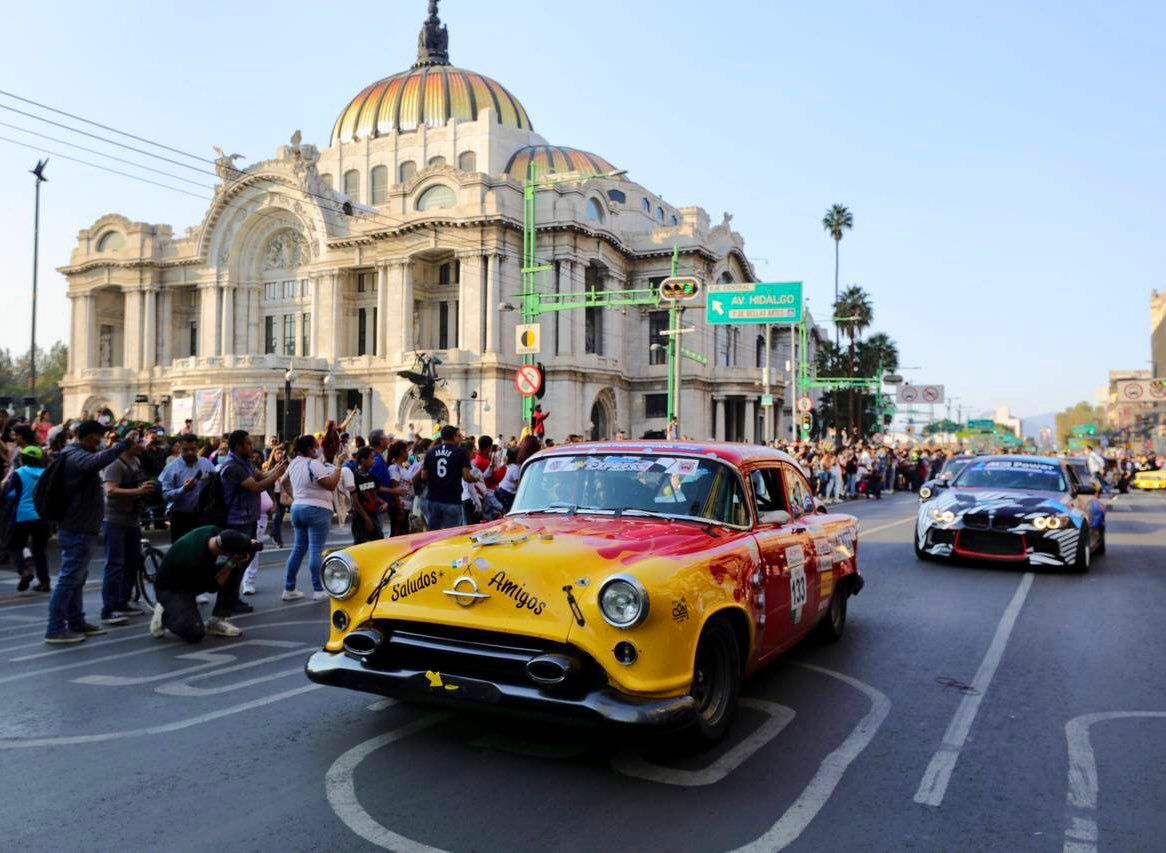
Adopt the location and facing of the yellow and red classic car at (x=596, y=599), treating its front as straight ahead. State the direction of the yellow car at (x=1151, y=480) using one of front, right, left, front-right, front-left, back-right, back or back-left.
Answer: back

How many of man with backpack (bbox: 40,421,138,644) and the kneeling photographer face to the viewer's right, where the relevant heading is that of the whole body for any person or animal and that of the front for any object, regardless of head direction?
2

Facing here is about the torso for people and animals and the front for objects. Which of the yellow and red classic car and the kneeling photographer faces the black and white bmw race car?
the kneeling photographer

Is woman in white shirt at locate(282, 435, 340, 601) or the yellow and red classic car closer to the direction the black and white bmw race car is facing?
the yellow and red classic car

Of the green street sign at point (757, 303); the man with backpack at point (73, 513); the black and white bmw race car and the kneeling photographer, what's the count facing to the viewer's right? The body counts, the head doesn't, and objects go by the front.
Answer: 2

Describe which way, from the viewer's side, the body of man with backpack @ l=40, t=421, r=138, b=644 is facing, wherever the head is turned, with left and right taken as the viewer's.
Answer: facing to the right of the viewer

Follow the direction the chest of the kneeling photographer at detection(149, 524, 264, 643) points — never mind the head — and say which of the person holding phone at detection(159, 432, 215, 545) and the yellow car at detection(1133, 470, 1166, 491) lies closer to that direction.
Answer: the yellow car

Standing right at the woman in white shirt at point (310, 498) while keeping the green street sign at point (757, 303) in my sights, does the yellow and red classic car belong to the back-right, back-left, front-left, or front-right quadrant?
back-right

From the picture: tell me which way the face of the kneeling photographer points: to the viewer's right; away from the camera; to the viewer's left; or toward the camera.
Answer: to the viewer's right

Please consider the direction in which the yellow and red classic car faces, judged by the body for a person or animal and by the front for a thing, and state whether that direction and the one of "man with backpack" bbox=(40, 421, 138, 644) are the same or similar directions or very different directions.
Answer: very different directions

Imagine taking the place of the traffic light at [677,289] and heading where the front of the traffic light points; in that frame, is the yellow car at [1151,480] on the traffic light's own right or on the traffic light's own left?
on the traffic light's own left

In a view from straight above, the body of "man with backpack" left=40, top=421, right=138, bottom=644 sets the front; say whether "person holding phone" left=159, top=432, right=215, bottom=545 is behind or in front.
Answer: in front

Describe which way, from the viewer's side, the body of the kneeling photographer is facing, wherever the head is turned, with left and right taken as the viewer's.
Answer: facing to the right of the viewer
